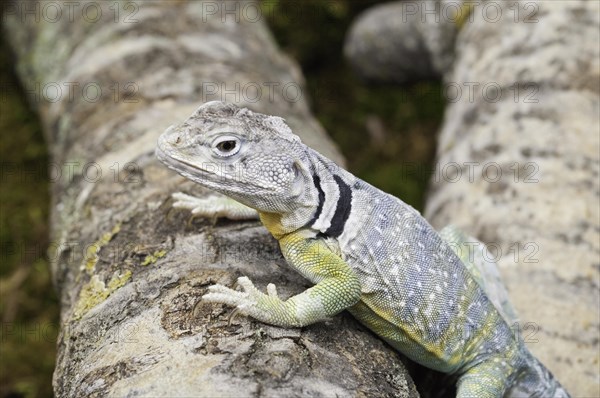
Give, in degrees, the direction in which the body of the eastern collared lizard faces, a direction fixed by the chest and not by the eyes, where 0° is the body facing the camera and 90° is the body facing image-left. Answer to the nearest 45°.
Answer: approximately 90°
